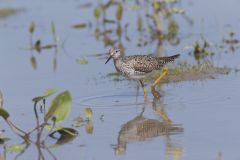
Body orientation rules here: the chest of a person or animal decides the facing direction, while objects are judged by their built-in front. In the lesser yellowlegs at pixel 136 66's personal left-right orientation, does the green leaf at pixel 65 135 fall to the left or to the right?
on its left

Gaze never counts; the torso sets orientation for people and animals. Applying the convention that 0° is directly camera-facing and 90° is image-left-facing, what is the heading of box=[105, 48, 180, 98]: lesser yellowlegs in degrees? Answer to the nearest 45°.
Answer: approximately 90°

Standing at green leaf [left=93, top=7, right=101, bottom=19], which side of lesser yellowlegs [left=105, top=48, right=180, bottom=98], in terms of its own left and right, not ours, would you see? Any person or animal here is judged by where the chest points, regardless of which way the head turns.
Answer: right
